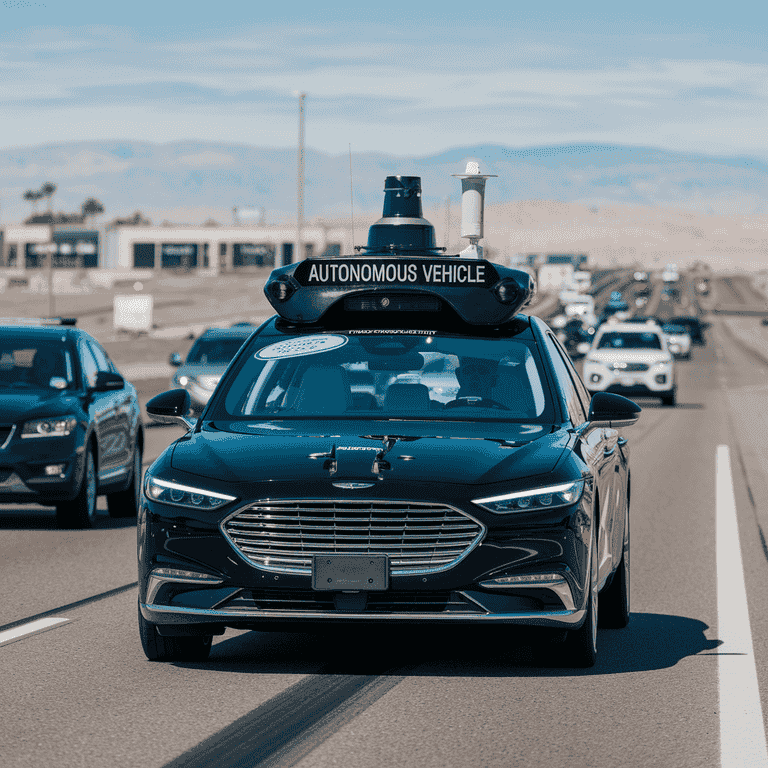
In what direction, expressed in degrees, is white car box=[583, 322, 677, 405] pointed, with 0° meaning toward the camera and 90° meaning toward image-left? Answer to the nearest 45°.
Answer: approximately 0°

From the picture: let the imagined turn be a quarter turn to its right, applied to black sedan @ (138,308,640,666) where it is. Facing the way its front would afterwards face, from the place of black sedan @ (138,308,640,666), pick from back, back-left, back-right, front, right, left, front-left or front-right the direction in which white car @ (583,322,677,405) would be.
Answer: right

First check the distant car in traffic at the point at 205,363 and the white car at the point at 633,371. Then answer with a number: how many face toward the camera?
2

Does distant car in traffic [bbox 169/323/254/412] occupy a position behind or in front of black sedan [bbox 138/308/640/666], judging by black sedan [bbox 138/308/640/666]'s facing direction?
behind
